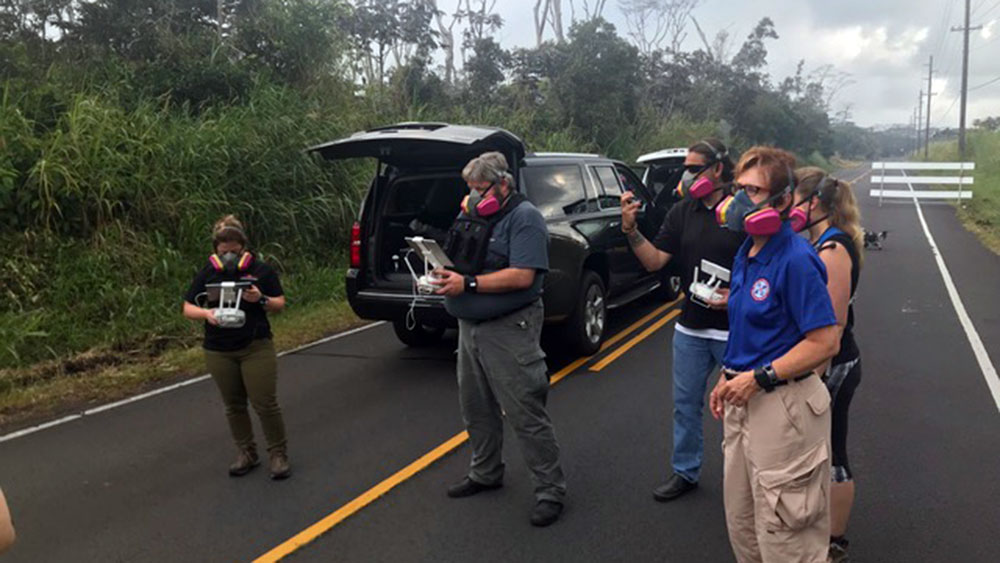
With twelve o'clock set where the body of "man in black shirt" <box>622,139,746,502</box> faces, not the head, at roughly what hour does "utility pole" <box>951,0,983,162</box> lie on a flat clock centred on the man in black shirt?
The utility pole is roughly at 5 o'clock from the man in black shirt.

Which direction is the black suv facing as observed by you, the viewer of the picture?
facing away from the viewer and to the right of the viewer

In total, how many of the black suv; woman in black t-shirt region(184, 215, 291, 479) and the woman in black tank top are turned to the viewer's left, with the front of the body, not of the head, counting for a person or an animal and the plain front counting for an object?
1

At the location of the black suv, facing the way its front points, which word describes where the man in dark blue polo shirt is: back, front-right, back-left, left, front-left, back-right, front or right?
back-right

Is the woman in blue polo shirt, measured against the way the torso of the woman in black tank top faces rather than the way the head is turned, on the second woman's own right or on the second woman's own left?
on the second woman's own left

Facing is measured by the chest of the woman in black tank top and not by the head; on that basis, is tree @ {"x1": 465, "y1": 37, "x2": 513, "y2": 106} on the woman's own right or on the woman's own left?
on the woman's own right

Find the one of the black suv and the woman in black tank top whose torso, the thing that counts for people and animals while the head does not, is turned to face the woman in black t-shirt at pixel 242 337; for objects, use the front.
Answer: the woman in black tank top

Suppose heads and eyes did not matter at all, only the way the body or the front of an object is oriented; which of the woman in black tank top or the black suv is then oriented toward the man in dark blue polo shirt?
the woman in black tank top

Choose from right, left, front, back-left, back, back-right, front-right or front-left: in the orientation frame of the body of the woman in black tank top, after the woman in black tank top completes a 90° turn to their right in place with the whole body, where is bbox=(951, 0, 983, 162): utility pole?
front

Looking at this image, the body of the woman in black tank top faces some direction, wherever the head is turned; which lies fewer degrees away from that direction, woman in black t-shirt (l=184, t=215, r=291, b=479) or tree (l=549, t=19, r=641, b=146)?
the woman in black t-shirt

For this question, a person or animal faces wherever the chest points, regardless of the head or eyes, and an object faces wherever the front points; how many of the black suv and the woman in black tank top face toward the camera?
0

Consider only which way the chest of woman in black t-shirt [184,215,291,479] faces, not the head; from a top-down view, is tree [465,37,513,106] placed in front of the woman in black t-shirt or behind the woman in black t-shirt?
behind

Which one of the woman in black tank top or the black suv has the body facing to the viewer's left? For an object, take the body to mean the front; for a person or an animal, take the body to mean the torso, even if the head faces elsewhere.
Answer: the woman in black tank top

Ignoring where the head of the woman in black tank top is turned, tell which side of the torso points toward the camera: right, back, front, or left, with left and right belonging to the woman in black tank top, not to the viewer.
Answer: left

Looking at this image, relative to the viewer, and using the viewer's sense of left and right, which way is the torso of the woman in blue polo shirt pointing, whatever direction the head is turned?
facing the viewer and to the left of the viewer

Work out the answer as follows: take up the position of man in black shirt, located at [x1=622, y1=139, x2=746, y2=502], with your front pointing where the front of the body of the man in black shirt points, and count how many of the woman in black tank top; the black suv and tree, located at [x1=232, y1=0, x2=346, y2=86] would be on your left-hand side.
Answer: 1

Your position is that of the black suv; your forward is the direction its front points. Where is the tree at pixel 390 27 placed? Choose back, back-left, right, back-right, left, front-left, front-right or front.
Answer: front-left
